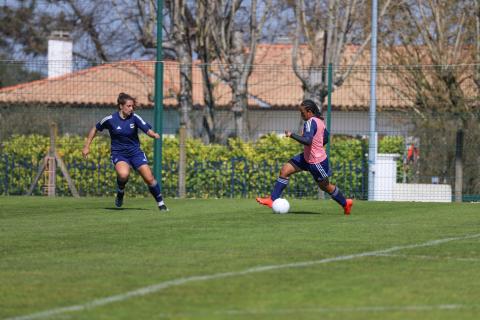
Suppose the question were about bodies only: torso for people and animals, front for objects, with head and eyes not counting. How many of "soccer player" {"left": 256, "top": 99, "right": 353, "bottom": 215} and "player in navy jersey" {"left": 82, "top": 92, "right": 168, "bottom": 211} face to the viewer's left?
1

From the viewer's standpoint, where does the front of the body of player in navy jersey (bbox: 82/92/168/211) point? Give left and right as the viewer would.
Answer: facing the viewer

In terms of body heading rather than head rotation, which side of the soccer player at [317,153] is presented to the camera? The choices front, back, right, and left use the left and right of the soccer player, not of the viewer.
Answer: left

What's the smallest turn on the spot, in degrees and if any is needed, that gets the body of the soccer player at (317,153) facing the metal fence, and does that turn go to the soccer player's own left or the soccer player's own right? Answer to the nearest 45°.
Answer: approximately 90° to the soccer player's own right

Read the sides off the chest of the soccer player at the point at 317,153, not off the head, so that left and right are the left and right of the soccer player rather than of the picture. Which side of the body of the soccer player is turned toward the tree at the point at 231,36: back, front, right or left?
right

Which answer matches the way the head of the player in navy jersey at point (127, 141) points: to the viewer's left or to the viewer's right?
to the viewer's right

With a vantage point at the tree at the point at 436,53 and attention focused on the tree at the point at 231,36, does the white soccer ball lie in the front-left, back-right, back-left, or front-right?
front-left

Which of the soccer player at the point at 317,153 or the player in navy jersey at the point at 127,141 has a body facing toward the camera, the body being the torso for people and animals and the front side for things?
the player in navy jersey
